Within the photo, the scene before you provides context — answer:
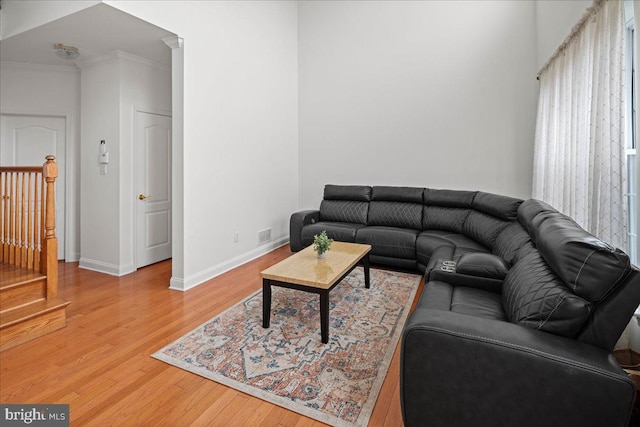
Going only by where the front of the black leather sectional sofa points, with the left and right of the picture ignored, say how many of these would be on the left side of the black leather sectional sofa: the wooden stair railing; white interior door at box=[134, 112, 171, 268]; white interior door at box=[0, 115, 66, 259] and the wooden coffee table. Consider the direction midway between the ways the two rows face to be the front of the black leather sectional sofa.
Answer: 0

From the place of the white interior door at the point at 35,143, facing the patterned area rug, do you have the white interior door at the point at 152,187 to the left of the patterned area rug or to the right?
left

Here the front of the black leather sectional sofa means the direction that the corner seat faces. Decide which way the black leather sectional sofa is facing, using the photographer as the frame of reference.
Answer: facing the viewer and to the left of the viewer

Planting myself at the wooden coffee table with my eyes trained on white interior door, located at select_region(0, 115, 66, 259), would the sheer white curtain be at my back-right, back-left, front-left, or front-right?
back-right

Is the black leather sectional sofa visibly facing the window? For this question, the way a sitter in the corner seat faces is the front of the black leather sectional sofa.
no

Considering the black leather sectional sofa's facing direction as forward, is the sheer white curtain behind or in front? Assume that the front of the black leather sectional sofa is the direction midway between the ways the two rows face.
behind

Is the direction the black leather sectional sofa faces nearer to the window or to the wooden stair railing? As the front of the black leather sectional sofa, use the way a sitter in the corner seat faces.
the wooden stair railing

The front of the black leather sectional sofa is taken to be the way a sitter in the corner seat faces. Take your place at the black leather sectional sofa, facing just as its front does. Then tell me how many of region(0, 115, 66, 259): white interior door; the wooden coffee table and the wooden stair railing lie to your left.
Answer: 0

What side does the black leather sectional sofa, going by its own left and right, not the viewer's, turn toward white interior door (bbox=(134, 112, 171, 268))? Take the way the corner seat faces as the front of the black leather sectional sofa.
right

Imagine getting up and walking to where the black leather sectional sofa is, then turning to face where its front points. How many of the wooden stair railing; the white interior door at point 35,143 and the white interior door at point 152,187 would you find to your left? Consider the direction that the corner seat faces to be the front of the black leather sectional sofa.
0

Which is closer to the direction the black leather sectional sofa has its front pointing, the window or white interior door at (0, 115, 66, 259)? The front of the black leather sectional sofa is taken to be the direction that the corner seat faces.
the white interior door
